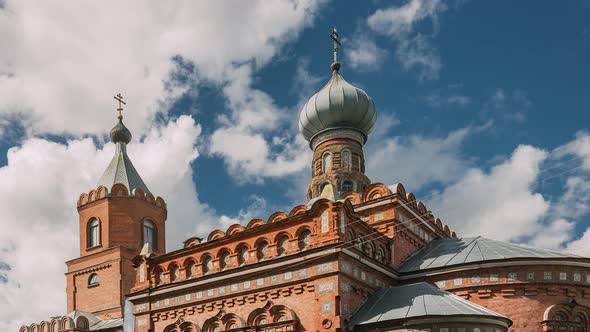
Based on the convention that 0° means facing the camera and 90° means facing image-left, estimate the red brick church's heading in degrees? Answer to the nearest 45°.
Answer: approximately 135°
